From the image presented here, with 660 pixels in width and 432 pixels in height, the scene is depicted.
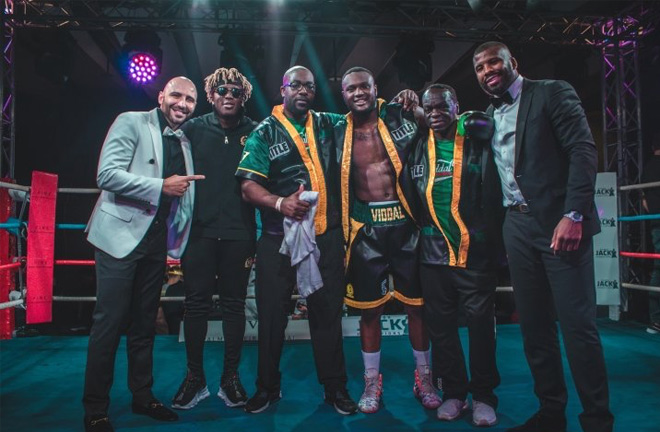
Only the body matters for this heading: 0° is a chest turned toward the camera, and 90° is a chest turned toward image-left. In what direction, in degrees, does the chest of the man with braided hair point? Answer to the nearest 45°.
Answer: approximately 0°

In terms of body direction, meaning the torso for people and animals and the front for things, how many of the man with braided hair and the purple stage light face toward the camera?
2

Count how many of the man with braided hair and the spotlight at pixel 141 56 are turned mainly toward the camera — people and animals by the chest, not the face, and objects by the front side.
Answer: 2

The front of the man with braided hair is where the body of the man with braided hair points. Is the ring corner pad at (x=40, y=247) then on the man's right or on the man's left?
on the man's right

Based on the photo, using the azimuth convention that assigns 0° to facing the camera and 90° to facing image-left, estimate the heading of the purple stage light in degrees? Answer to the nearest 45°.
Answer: approximately 0°

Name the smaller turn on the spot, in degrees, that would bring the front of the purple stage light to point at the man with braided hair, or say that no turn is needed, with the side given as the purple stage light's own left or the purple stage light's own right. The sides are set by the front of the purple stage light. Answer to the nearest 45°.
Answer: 0° — it already faces them

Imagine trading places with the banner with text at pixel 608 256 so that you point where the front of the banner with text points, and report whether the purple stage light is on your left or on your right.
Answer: on your right

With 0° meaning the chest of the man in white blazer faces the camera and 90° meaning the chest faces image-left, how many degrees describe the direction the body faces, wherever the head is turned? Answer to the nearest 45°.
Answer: approximately 315°
